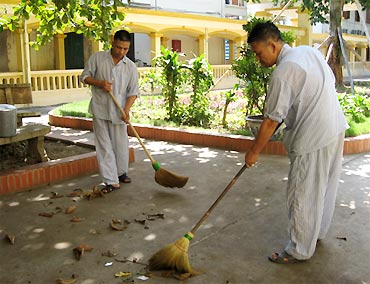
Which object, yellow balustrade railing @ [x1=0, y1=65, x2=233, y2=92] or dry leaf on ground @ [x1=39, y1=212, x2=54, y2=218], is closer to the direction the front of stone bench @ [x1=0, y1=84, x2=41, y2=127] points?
the dry leaf on ground

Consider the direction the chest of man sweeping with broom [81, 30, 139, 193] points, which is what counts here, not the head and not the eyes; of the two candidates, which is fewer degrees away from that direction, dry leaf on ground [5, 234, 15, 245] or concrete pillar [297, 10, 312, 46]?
the dry leaf on ground

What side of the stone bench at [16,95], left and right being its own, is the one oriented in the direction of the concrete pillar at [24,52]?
back

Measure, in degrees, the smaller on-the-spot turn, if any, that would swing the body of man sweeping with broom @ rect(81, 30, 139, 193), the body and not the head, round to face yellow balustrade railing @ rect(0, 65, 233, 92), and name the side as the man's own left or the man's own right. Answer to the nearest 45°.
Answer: approximately 180°

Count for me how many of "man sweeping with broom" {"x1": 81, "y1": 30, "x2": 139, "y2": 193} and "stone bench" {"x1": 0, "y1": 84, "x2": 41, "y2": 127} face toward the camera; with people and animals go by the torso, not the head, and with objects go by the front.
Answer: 2

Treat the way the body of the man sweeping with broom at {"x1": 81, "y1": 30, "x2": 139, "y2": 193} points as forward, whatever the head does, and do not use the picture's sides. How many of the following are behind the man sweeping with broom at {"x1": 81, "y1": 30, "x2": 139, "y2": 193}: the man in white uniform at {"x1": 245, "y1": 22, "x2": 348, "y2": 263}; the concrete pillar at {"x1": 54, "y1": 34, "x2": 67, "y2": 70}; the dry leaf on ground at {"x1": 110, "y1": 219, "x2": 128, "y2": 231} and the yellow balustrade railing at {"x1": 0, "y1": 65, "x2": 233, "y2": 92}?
2

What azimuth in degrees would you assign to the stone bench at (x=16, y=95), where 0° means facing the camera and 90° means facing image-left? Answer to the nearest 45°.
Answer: approximately 0°

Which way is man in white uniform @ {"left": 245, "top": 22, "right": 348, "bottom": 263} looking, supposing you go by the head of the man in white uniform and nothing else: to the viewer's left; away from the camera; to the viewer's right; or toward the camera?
to the viewer's left

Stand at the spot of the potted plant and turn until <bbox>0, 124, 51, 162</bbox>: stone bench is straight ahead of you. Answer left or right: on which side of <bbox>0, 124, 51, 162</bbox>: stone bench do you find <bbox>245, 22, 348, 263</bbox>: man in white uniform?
left

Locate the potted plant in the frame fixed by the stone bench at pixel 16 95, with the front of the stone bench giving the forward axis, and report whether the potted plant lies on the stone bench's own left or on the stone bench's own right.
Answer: on the stone bench's own left

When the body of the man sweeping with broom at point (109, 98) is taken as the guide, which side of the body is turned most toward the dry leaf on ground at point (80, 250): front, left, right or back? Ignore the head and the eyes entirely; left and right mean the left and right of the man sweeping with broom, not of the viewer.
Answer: front

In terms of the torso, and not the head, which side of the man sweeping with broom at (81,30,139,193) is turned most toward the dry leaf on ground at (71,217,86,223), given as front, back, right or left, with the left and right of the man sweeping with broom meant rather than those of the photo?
front

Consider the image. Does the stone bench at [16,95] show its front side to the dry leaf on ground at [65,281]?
yes

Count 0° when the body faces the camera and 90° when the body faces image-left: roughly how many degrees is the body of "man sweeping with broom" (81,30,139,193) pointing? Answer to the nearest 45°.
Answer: approximately 0°

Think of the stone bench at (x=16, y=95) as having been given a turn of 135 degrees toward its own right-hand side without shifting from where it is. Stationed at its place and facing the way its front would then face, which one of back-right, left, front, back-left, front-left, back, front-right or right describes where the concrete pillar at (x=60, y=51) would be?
front-right

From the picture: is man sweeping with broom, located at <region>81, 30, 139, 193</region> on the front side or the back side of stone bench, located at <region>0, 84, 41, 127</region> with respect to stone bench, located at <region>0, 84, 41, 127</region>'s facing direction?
on the front side
